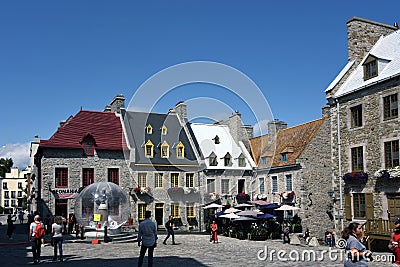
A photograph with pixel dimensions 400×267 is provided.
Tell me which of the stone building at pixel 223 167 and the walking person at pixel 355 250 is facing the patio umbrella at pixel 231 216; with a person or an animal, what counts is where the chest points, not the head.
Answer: the stone building

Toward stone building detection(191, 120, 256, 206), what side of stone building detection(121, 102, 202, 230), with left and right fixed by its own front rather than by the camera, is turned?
left

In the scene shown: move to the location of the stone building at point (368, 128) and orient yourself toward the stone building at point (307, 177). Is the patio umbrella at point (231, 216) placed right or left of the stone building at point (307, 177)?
left

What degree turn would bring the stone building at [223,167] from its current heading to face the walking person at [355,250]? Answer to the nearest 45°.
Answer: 0° — it already faces them

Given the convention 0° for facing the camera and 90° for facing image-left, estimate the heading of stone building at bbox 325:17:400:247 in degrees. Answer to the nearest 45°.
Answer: approximately 45°

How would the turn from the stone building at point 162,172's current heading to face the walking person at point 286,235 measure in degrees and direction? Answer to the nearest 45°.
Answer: approximately 45° to its left

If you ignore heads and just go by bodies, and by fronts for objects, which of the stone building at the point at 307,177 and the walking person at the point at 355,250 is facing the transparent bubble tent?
the stone building

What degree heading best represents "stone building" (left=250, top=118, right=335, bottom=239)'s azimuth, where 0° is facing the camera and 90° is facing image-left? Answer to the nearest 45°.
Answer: approximately 45°

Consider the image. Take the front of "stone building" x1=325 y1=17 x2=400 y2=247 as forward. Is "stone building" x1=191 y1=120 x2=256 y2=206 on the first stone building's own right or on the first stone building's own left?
on the first stone building's own right

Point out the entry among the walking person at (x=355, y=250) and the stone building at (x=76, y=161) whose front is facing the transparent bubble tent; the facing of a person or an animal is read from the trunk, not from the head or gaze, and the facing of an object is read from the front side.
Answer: the stone building

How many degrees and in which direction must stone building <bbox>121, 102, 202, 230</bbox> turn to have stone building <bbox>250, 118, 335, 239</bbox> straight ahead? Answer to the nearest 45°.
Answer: approximately 45° to its left
